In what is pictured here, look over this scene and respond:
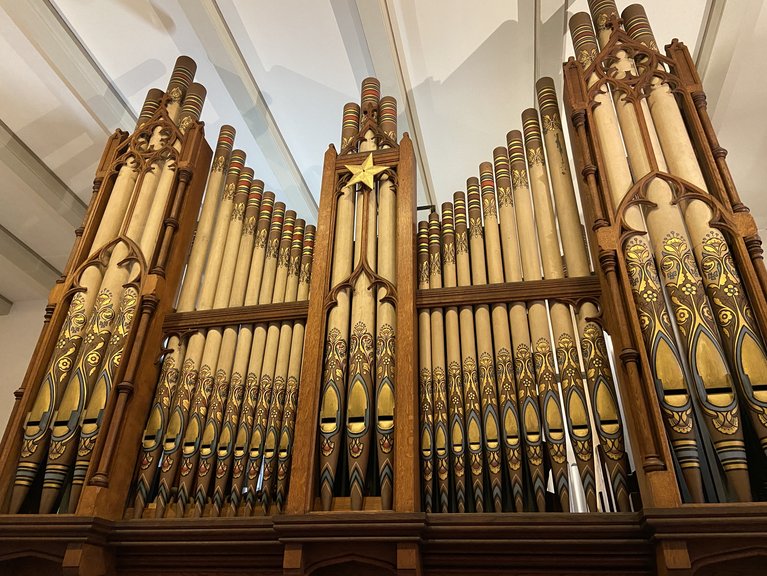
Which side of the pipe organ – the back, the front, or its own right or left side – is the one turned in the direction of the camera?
front
